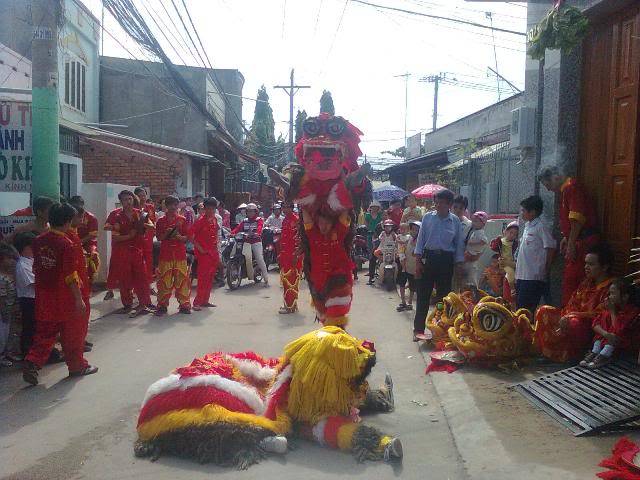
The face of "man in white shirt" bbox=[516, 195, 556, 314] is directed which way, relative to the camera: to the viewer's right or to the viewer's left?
to the viewer's left

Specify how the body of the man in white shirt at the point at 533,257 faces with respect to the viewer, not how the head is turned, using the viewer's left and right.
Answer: facing to the left of the viewer

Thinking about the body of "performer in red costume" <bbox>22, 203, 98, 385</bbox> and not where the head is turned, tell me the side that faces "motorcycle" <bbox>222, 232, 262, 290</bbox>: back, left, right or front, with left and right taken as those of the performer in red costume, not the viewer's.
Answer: front

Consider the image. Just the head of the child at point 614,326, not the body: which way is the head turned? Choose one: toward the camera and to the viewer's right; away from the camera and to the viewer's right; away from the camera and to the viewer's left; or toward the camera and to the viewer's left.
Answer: toward the camera and to the viewer's left

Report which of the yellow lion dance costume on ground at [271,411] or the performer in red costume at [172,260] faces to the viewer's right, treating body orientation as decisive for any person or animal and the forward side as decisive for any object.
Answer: the yellow lion dance costume on ground

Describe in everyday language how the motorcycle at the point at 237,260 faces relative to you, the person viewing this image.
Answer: facing the viewer and to the left of the viewer

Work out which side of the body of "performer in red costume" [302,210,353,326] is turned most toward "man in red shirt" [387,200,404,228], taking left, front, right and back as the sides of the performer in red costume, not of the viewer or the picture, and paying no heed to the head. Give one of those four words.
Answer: back

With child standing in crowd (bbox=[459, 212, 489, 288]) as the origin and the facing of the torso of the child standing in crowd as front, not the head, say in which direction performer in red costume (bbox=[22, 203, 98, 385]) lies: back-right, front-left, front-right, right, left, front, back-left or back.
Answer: front

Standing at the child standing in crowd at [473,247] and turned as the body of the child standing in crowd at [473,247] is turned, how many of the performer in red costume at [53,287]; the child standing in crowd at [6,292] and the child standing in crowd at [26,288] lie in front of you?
3
